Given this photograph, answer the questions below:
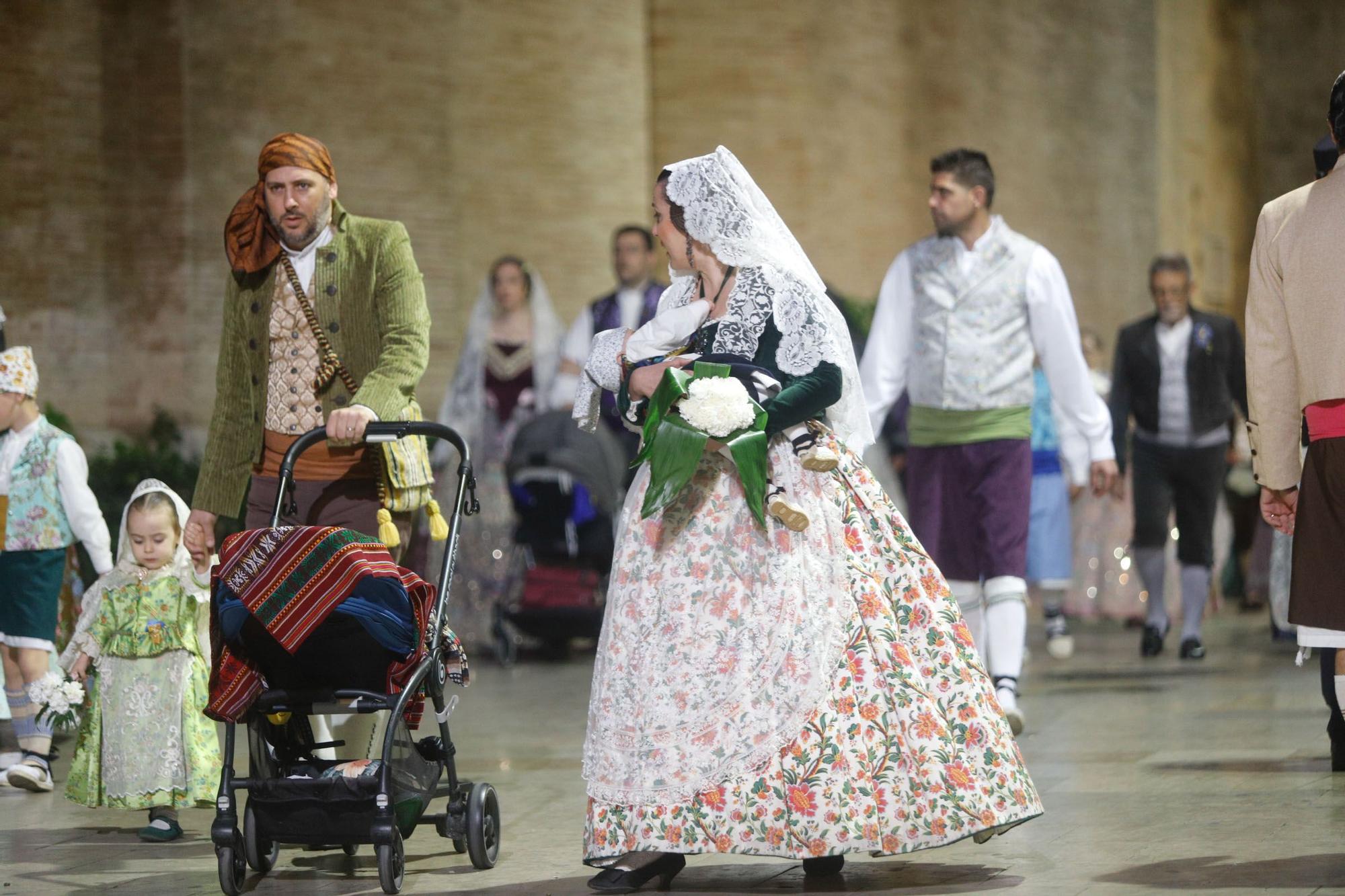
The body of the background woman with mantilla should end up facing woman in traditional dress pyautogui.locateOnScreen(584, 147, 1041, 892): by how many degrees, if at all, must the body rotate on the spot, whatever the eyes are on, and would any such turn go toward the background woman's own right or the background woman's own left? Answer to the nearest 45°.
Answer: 0° — they already face them

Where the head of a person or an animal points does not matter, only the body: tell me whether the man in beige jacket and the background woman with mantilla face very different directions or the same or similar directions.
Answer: very different directions

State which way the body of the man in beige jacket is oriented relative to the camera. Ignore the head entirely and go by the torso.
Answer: away from the camera

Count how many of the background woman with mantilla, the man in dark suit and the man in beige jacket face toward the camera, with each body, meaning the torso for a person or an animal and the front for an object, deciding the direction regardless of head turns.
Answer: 2

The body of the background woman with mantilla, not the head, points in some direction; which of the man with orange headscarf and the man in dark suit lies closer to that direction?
the man with orange headscarf

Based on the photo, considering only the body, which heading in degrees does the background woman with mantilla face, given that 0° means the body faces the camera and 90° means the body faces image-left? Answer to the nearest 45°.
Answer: approximately 0°

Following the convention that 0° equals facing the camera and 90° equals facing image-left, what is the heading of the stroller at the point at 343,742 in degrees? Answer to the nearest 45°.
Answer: approximately 45°

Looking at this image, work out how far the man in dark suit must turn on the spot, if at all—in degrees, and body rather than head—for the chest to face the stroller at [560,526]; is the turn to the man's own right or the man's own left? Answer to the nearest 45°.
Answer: approximately 90° to the man's own right

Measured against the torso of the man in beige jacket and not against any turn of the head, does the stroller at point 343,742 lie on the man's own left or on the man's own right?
on the man's own left

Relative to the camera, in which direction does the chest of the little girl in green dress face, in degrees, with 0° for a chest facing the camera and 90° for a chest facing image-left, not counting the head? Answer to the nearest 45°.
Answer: approximately 0°

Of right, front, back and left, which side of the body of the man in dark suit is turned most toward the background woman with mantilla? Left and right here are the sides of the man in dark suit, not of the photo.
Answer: right

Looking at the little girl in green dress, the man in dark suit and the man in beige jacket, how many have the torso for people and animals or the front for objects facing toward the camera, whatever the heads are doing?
2
